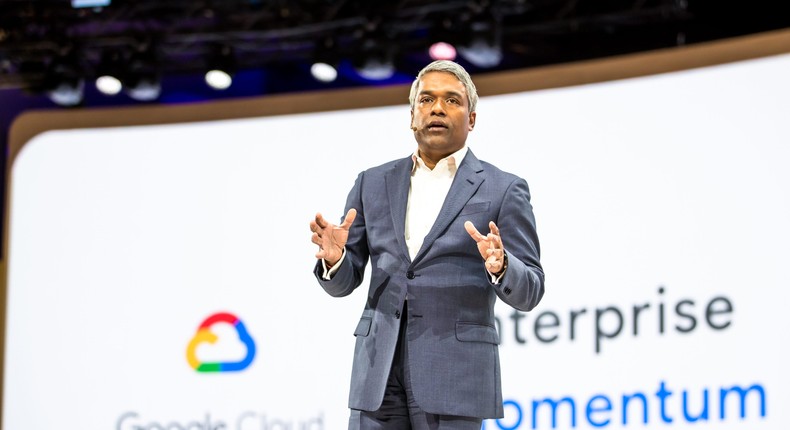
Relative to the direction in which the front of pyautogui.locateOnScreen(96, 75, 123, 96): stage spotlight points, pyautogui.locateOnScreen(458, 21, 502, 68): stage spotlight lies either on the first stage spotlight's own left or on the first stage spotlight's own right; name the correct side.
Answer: on the first stage spotlight's own left

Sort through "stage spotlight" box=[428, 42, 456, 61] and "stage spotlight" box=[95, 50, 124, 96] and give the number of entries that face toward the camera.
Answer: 2

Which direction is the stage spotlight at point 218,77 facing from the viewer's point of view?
toward the camera

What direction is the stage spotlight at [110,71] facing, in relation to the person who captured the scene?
facing the viewer

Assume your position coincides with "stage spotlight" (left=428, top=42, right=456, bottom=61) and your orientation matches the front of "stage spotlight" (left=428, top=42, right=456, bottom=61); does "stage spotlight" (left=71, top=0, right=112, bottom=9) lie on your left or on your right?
on your right

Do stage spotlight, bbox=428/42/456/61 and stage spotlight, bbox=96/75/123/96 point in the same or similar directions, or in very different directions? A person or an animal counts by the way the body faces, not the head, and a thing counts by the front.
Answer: same or similar directions

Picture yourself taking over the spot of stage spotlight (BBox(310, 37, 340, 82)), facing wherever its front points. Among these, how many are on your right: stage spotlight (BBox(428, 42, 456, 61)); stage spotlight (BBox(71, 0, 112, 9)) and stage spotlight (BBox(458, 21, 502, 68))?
1

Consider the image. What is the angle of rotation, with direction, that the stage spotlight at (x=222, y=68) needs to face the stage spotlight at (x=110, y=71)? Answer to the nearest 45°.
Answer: approximately 90° to its right

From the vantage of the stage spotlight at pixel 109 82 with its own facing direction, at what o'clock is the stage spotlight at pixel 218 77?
the stage spotlight at pixel 218 77 is roughly at 10 o'clock from the stage spotlight at pixel 109 82.

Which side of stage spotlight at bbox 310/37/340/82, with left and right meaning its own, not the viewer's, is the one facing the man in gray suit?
front

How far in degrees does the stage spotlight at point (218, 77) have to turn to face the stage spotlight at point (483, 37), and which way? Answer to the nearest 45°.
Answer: approximately 45° to its left
